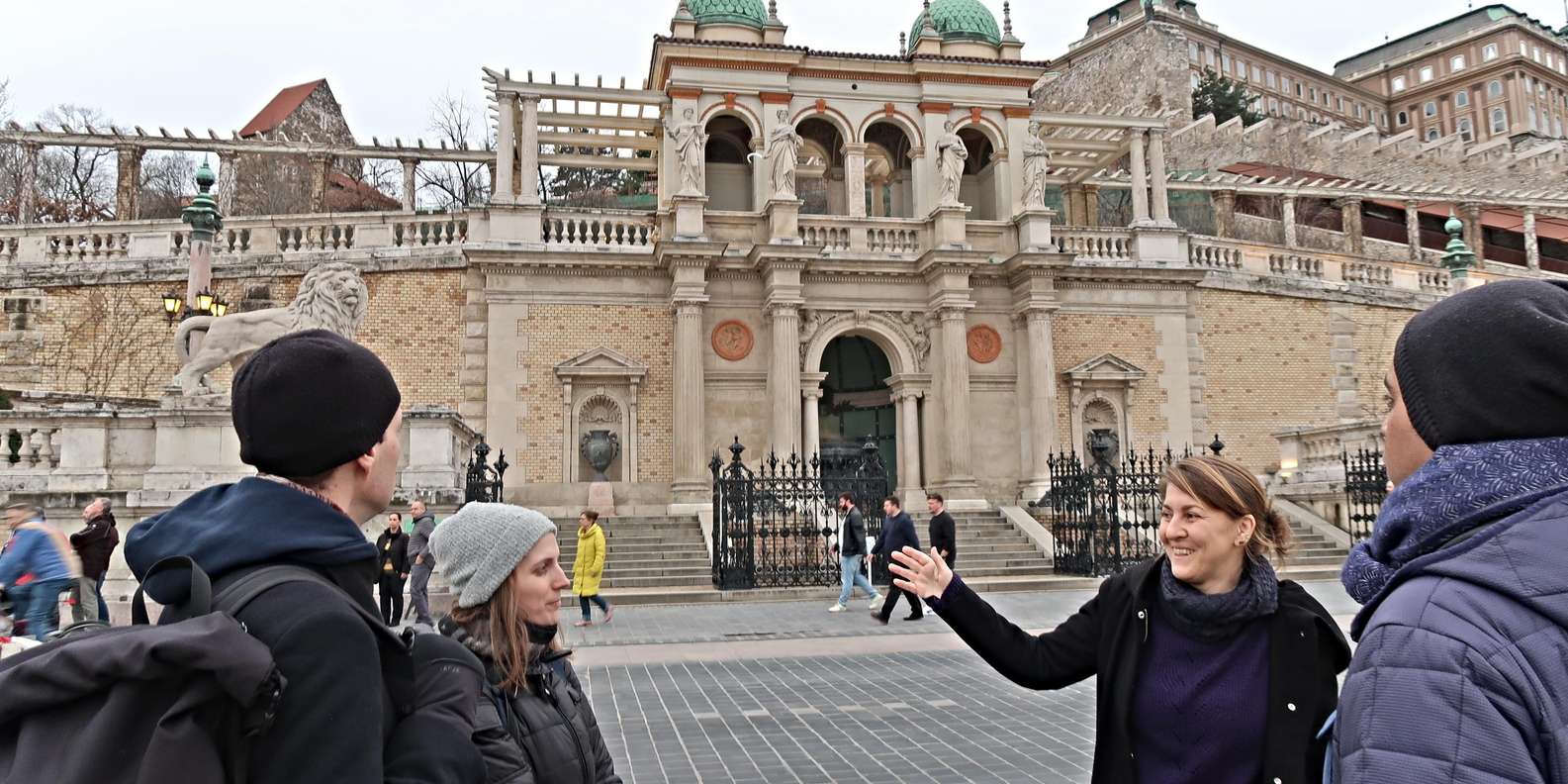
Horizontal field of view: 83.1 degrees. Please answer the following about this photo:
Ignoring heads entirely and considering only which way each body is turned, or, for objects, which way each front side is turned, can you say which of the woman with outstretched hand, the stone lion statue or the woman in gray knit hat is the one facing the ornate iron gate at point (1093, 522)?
the stone lion statue

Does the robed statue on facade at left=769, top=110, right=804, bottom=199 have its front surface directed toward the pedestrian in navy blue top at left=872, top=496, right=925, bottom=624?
yes

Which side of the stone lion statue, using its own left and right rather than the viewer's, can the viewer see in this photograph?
right

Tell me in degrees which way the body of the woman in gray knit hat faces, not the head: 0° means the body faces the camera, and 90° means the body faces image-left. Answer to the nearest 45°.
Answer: approximately 315°

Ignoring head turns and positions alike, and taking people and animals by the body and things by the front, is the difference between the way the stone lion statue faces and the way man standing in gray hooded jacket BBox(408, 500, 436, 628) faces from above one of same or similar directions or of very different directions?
very different directions

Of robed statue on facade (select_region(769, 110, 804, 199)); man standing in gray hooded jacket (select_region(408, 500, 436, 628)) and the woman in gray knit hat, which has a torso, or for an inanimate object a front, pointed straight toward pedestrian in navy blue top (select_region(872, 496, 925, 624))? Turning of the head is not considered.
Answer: the robed statue on facade

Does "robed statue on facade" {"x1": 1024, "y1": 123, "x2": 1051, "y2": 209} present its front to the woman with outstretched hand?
yes

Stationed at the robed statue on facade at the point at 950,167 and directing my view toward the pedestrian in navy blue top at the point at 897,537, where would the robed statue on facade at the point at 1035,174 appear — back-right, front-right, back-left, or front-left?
back-left

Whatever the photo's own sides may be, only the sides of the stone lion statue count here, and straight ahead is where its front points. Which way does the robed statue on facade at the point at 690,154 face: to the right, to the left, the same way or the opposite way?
to the right
